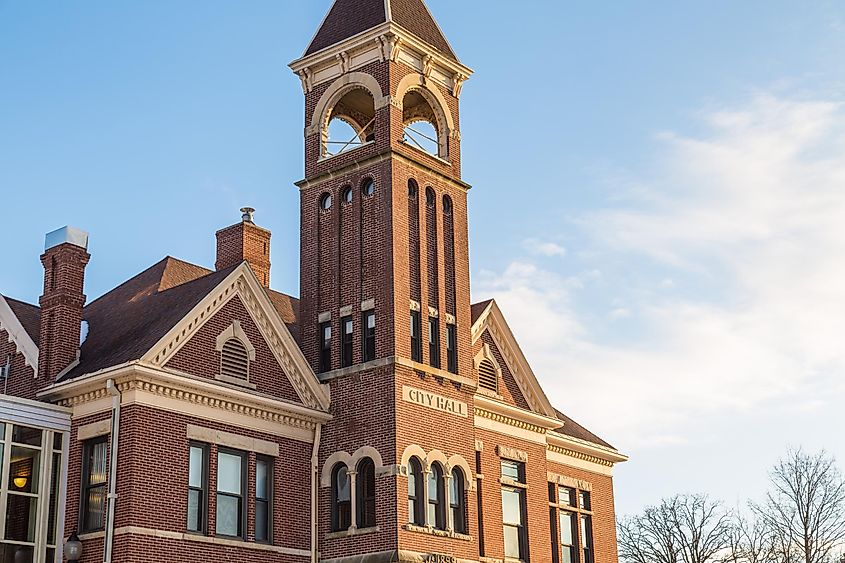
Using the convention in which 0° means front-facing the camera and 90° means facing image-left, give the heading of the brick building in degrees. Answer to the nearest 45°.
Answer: approximately 315°
